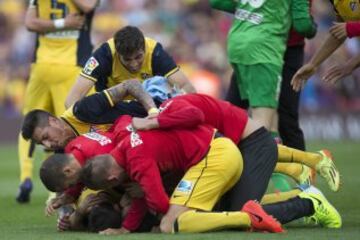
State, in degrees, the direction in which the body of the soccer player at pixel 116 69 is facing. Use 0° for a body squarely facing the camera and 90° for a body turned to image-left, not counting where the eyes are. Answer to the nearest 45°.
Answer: approximately 0°

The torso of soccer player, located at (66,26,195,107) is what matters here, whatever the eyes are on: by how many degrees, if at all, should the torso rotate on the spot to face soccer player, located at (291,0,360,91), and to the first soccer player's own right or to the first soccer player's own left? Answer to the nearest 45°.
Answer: approximately 90° to the first soccer player's own left

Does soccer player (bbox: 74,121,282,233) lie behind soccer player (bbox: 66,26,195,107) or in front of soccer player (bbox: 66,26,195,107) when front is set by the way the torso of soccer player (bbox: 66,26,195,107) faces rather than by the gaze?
in front
